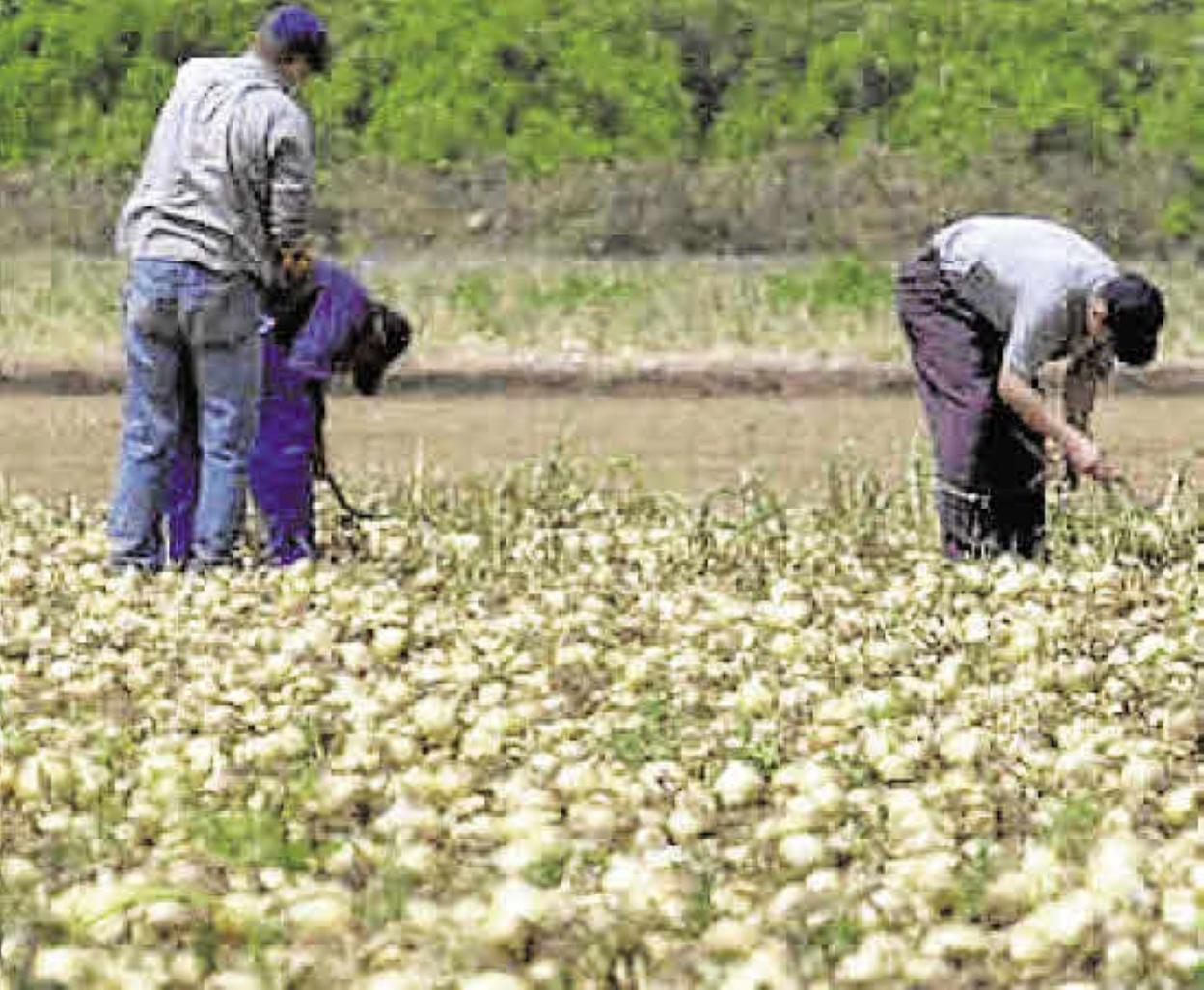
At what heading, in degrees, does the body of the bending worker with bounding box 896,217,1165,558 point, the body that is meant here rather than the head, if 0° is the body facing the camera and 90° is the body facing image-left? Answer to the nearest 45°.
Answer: approximately 270°

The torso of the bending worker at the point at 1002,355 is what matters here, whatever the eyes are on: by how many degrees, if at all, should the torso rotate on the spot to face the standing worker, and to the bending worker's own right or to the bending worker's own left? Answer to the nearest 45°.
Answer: approximately 180°

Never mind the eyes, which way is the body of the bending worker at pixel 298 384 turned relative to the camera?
to the viewer's right

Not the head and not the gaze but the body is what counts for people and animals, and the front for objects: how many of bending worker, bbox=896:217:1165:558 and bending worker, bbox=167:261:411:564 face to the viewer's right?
2

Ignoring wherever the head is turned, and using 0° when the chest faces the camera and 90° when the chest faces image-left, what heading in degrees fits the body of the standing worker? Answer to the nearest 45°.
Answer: approximately 225°

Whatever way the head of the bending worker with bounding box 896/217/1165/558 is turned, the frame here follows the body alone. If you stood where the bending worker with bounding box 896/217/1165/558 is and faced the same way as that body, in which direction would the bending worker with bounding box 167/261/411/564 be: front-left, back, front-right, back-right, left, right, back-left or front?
back

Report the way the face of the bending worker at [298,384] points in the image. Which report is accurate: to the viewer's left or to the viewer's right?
to the viewer's right
